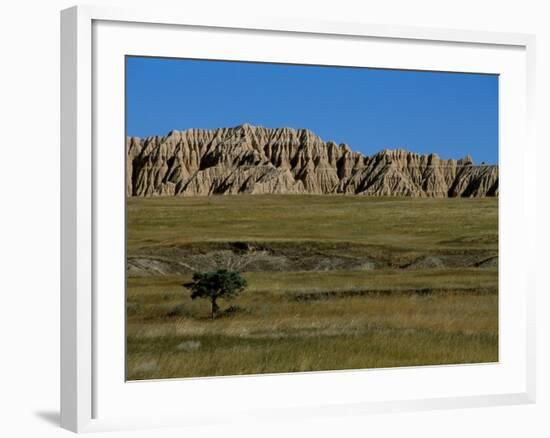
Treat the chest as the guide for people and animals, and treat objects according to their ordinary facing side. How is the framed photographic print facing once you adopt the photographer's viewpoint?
facing the viewer and to the right of the viewer
